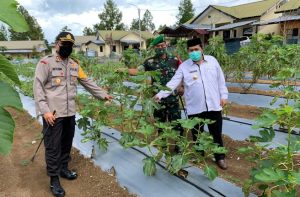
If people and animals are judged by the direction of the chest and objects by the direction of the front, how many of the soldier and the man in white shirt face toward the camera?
2

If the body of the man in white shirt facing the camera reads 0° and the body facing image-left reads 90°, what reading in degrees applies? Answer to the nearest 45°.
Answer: approximately 0°

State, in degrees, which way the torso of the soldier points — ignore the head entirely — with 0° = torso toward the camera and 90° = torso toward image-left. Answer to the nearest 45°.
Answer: approximately 0°

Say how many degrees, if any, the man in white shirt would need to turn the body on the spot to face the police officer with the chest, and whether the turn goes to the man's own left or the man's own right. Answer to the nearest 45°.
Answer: approximately 90° to the man's own right

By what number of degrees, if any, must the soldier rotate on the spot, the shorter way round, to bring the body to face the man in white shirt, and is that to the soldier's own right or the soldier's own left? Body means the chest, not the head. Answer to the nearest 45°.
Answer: approximately 45° to the soldier's own left
